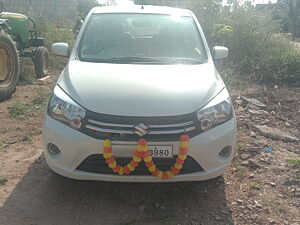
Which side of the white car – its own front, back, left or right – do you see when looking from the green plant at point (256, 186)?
front

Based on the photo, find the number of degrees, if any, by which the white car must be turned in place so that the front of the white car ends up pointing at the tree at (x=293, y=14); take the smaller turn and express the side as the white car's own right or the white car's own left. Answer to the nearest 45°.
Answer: approximately 135° to the white car's own left

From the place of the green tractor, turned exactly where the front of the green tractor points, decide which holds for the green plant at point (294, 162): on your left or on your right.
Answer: on your right

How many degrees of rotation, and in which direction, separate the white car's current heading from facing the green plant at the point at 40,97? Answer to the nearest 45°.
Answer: approximately 135° to its right

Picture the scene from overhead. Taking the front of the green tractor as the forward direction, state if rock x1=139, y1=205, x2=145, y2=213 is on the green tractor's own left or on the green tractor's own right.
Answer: on the green tractor's own right

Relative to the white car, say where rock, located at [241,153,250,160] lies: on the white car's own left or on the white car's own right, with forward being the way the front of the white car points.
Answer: on the white car's own left

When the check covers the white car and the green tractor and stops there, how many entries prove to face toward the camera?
1

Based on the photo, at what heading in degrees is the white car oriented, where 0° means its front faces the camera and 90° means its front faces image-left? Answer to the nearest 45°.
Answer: approximately 0°

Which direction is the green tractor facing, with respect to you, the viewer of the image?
facing away from the viewer and to the right of the viewer
